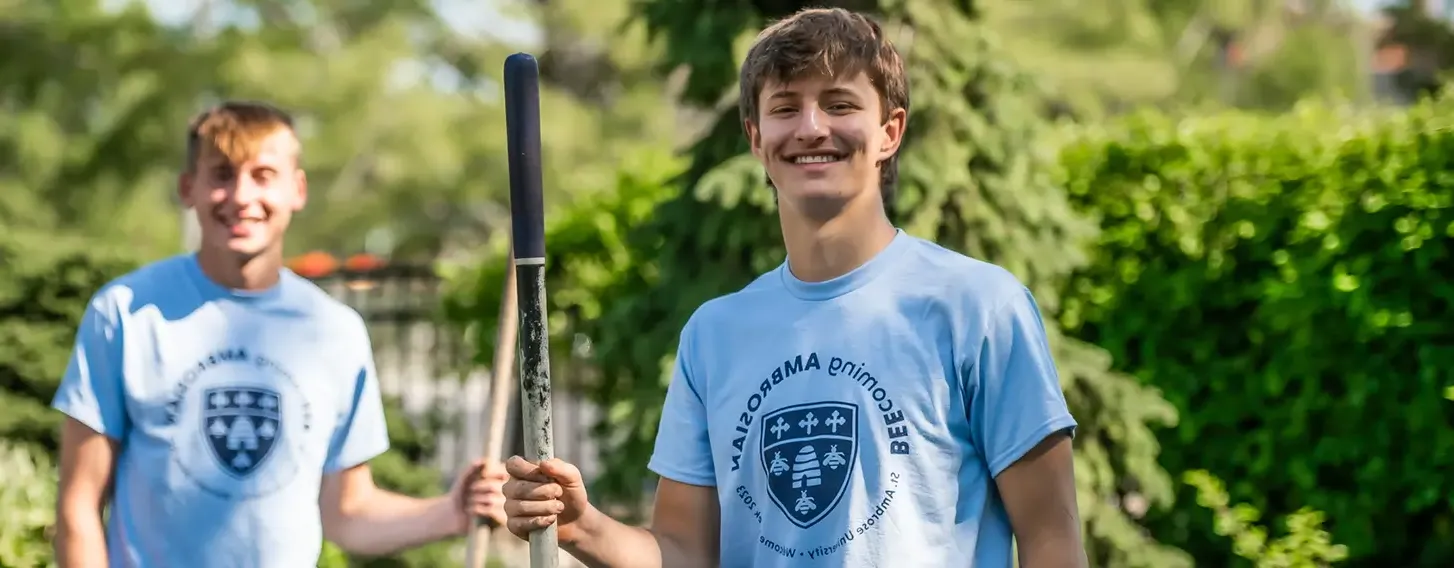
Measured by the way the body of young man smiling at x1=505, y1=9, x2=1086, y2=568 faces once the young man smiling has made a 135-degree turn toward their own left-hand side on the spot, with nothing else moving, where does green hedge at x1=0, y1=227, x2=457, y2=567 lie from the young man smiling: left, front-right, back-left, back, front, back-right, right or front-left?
back-left

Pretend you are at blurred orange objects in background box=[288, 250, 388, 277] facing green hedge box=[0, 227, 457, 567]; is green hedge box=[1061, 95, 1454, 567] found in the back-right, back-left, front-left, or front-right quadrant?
front-left

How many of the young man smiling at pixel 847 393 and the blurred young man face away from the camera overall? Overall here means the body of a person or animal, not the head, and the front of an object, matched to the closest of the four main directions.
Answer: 0

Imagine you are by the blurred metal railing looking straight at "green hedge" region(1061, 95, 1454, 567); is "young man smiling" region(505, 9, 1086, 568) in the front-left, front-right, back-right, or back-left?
front-right

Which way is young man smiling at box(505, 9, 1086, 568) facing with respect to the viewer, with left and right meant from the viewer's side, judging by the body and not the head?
facing the viewer and to the left of the viewer

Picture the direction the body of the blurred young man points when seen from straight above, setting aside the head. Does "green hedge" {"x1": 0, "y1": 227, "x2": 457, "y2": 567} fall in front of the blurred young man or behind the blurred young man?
behind

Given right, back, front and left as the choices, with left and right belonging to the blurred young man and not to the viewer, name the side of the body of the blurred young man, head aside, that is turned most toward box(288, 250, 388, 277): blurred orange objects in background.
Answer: back

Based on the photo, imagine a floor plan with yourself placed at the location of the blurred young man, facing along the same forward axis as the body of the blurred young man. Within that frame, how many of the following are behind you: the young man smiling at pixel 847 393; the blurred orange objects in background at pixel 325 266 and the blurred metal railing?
2

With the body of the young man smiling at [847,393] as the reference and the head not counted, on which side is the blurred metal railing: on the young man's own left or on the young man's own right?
on the young man's own right

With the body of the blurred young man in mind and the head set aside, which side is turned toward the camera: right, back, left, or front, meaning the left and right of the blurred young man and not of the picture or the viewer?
front

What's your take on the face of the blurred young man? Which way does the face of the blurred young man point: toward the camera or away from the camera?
toward the camera

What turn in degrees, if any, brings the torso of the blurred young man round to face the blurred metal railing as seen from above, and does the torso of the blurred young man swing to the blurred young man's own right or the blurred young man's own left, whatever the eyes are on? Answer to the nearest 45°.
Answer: approximately 180°
